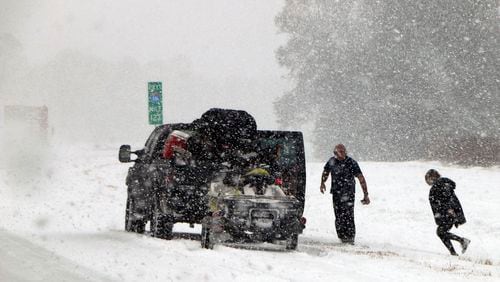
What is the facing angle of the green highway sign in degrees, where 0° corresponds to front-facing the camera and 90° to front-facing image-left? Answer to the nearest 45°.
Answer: approximately 0°
